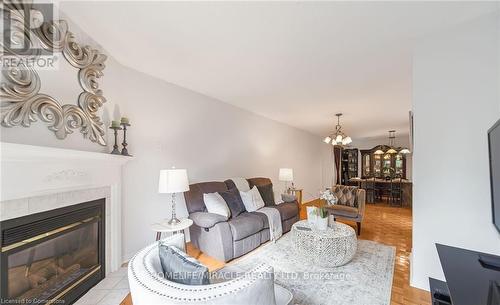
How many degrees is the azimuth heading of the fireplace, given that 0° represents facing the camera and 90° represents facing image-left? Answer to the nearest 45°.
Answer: approximately 315°

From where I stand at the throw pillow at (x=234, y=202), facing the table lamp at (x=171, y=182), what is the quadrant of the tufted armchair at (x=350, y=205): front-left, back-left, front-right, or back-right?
back-left

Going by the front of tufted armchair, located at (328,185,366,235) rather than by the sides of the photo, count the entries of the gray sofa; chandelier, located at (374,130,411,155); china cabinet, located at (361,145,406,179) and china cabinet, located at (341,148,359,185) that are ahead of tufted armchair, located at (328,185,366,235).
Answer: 1

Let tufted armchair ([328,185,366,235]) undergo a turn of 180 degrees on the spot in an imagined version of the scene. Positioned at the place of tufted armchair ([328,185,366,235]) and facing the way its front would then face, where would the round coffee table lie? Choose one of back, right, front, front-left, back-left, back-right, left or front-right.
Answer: back-right

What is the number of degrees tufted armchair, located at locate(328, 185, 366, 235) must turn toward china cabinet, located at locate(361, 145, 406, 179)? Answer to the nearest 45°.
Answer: approximately 135° to its right

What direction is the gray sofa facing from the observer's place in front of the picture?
facing the viewer and to the right of the viewer

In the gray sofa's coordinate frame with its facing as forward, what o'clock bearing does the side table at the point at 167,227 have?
The side table is roughly at 3 o'clock from the gray sofa.

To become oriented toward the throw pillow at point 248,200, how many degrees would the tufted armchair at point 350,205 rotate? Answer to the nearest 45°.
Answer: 0° — it already faces it

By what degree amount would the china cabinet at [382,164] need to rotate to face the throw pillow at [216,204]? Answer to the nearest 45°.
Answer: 0° — it already faces it

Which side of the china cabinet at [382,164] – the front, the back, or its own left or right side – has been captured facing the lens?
front

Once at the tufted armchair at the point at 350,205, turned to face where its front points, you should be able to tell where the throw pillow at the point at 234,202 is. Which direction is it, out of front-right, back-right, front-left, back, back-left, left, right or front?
front

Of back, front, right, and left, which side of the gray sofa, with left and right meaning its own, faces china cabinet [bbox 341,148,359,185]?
left

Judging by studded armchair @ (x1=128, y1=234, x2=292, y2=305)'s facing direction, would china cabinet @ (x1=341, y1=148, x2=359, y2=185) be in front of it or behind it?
in front

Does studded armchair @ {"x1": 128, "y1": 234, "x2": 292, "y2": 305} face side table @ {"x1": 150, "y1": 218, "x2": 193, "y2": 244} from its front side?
no

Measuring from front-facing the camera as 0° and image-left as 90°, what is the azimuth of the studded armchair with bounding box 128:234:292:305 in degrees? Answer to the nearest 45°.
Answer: approximately 225°

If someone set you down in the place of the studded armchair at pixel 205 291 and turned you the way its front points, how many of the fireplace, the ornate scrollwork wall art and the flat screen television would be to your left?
2
